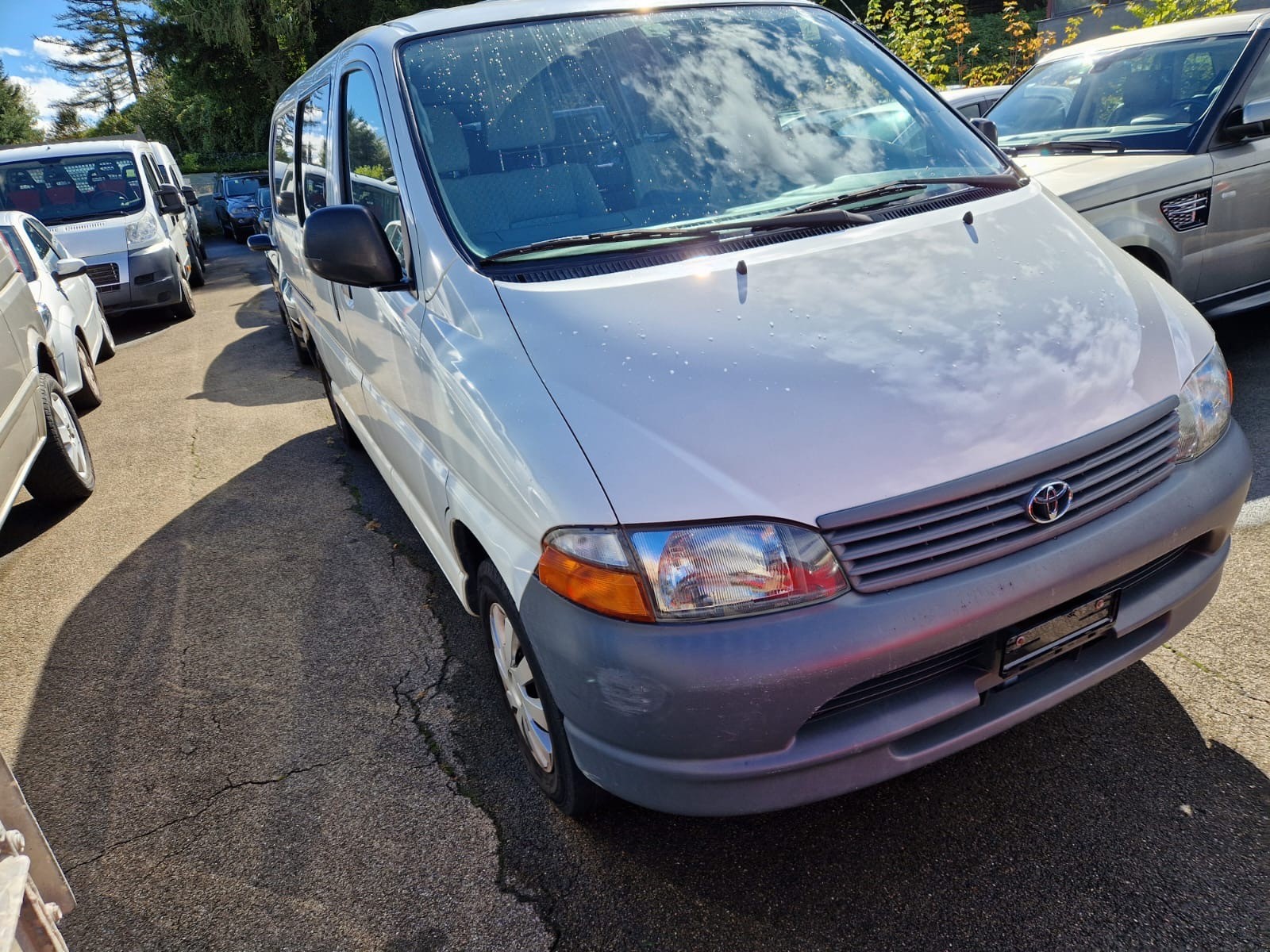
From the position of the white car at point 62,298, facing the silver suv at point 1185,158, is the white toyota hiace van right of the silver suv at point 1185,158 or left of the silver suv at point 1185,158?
right

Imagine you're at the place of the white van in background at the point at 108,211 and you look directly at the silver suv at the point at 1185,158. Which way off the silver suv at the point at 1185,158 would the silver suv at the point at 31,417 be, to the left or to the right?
right

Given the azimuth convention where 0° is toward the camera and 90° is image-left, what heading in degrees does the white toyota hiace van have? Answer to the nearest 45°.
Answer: approximately 315°

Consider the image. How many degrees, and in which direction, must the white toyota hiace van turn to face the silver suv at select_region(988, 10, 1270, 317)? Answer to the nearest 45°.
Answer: approximately 90° to its left

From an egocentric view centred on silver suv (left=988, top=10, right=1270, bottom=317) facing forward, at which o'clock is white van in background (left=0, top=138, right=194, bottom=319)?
The white van in background is roughly at 2 o'clock from the silver suv.

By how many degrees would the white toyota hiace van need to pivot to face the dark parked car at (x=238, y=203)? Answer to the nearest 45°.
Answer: approximately 180°

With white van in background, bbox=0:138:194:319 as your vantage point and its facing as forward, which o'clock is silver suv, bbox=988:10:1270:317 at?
The silver suv is roughly at 11 o'clock from the white van in background.

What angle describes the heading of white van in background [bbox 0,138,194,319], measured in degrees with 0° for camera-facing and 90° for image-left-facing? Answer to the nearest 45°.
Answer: approximately 0°

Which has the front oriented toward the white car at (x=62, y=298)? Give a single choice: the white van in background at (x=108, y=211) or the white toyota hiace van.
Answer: the white van in background

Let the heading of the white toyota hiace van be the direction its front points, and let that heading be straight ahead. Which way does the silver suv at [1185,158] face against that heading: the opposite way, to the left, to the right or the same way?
to the right

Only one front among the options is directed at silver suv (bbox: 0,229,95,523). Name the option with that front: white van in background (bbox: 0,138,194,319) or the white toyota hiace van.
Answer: the white van in background

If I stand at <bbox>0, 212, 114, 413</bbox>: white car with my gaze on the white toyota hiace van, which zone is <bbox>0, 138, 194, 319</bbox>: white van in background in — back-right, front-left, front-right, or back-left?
back-left

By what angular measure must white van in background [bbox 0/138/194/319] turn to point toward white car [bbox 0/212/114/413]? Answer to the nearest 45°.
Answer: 0° — it already faces it
